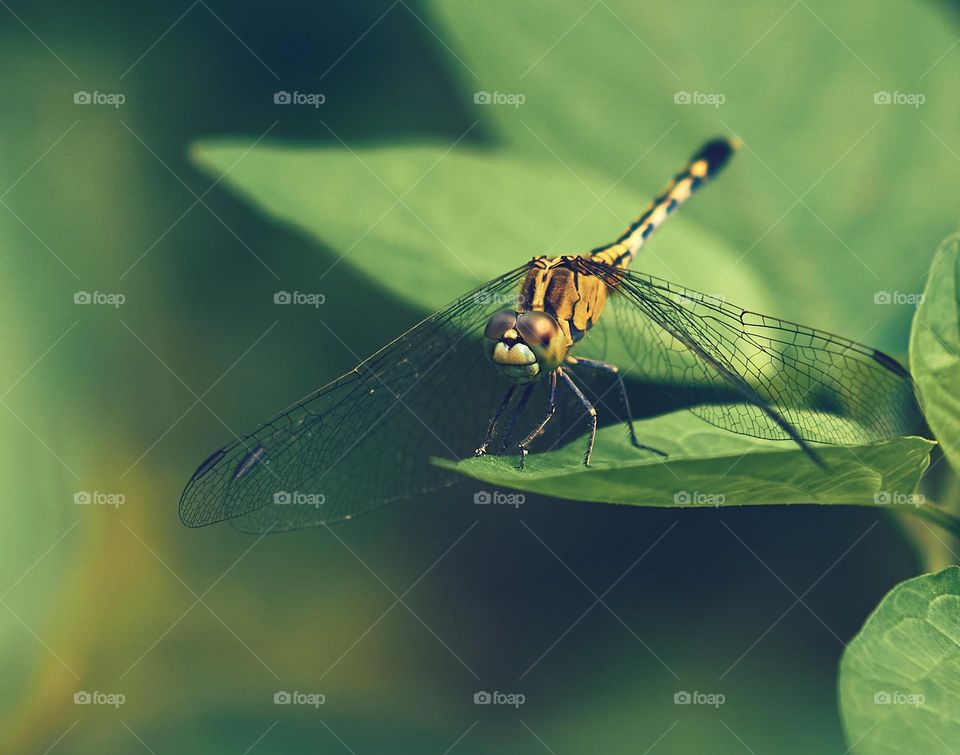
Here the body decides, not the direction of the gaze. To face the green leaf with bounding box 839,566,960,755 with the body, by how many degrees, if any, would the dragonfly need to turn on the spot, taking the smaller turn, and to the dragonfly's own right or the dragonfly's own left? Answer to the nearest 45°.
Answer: approximately 90° to the dragonfly's own left

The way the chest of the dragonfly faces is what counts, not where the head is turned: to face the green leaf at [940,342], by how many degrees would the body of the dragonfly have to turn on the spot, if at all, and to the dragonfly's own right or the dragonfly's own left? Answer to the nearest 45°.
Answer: approximately 90° to the dragonfly's own left

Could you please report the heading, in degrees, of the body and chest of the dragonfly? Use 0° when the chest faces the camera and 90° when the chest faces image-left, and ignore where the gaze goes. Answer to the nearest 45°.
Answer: approximately 45°
